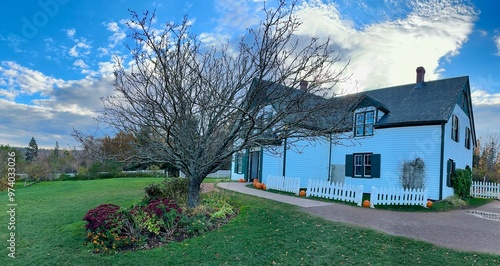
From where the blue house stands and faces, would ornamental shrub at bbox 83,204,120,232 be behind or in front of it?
in front

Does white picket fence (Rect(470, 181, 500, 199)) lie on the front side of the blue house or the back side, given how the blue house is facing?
on the back side

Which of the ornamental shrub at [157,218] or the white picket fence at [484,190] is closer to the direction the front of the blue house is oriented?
the ornamental shrub

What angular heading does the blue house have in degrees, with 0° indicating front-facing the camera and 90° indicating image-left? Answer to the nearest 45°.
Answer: approximately 45°
